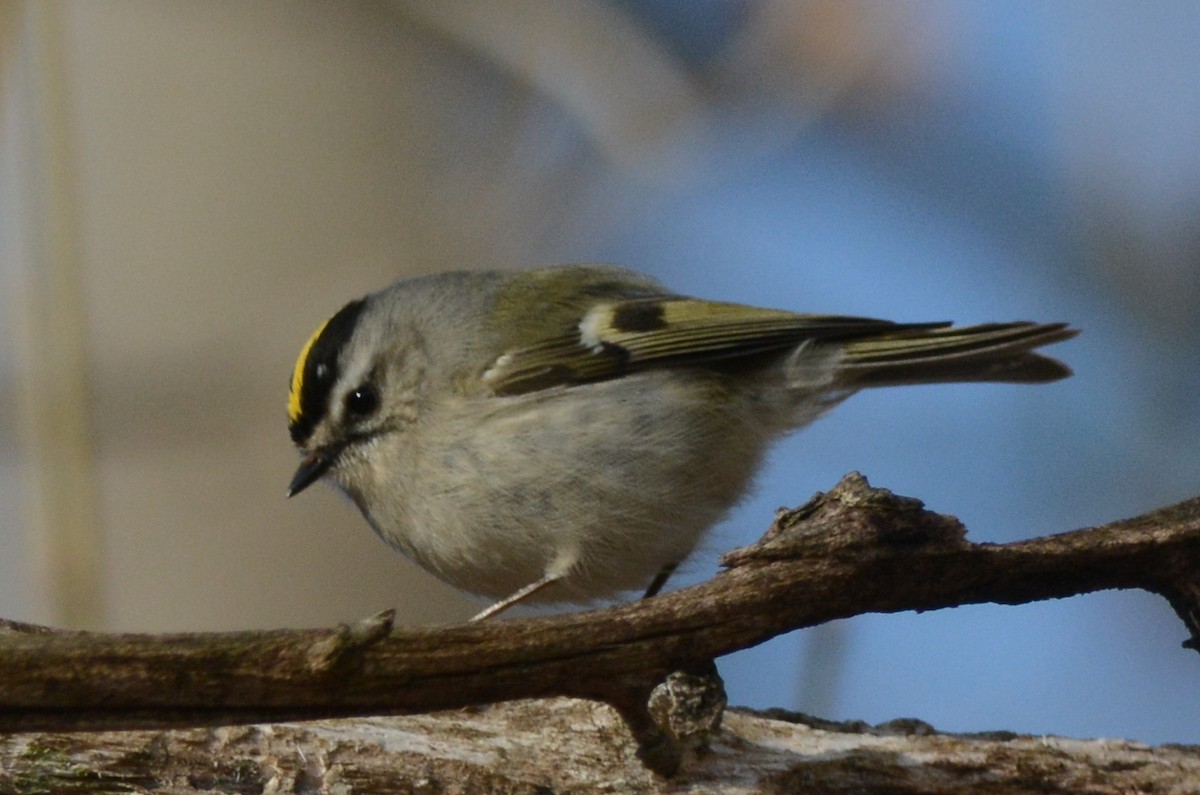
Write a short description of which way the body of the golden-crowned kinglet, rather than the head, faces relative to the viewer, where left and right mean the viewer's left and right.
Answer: facing to the left of the viewer
